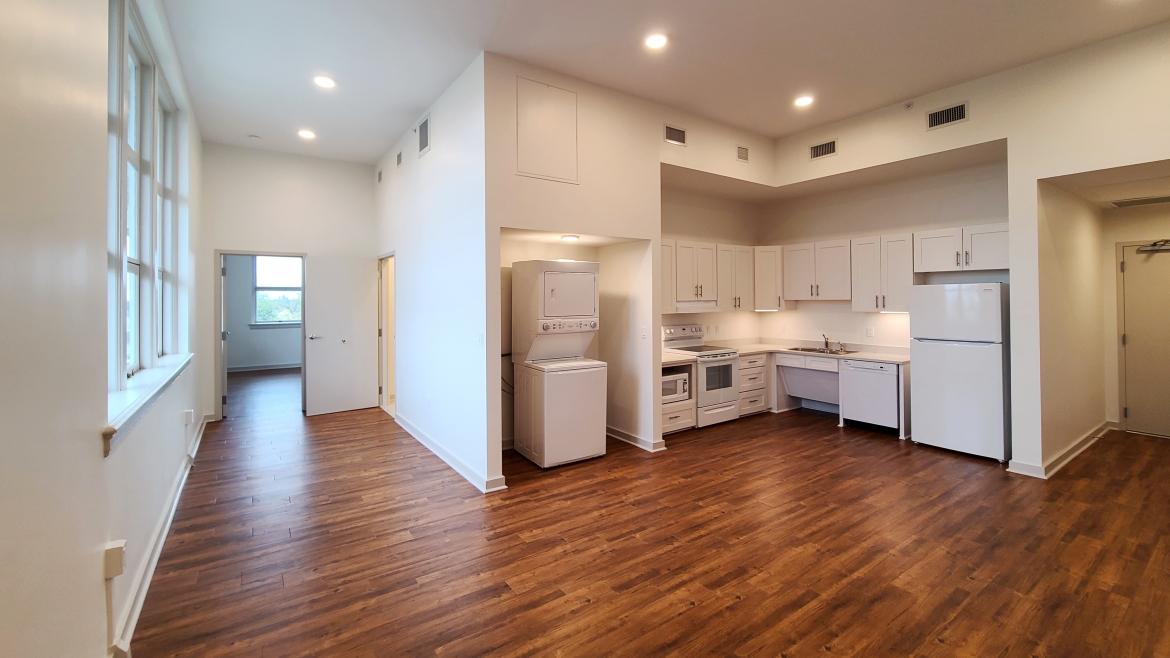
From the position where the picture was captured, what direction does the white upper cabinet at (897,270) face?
facing the viewer

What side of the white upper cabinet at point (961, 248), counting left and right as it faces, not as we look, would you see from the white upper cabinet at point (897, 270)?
right

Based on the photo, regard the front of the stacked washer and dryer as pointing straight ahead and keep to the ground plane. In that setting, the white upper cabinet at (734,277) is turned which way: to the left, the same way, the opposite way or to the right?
the same way

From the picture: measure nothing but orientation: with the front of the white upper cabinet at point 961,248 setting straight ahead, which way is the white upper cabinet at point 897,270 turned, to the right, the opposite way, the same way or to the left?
the same way

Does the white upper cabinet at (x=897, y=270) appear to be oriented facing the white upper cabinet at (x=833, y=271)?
no

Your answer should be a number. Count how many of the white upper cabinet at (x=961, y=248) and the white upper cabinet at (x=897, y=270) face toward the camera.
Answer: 2

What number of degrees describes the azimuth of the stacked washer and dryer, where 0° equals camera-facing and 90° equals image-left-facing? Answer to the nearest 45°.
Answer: approximately 315°

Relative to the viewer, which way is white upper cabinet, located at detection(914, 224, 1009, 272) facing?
toward the camera

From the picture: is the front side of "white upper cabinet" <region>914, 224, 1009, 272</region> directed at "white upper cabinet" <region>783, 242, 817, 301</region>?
no

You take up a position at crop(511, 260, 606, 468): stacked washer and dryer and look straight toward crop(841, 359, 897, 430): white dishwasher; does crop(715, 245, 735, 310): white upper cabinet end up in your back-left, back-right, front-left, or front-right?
front-left

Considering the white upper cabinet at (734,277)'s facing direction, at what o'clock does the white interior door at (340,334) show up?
The white interior door is roughly at 4 o'clock from the white upper cabinet.

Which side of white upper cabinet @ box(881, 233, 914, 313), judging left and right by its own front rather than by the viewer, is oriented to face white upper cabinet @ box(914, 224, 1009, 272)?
left

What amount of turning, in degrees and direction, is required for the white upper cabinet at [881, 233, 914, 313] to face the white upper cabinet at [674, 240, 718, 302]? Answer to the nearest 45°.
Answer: approximately 90° to its right

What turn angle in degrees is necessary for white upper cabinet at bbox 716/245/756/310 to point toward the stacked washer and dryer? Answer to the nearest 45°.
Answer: approximately 90° to its right
